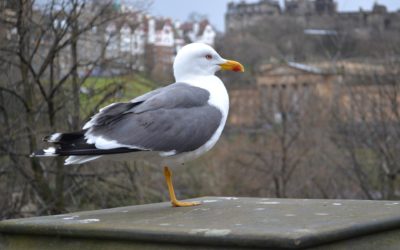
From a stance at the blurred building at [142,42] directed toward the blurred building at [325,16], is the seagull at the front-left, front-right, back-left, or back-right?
back-right

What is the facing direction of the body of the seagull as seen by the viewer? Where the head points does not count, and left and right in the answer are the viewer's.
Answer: facing to the right of the viewer

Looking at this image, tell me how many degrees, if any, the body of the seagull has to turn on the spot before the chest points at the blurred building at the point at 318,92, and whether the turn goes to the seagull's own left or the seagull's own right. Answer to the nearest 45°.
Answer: approximately 90° to the seagull's own left

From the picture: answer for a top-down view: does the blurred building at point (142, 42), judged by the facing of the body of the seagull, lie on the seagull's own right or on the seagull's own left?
on the seagull's own left

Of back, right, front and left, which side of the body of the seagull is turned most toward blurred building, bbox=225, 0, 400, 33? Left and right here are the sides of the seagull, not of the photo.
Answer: left
